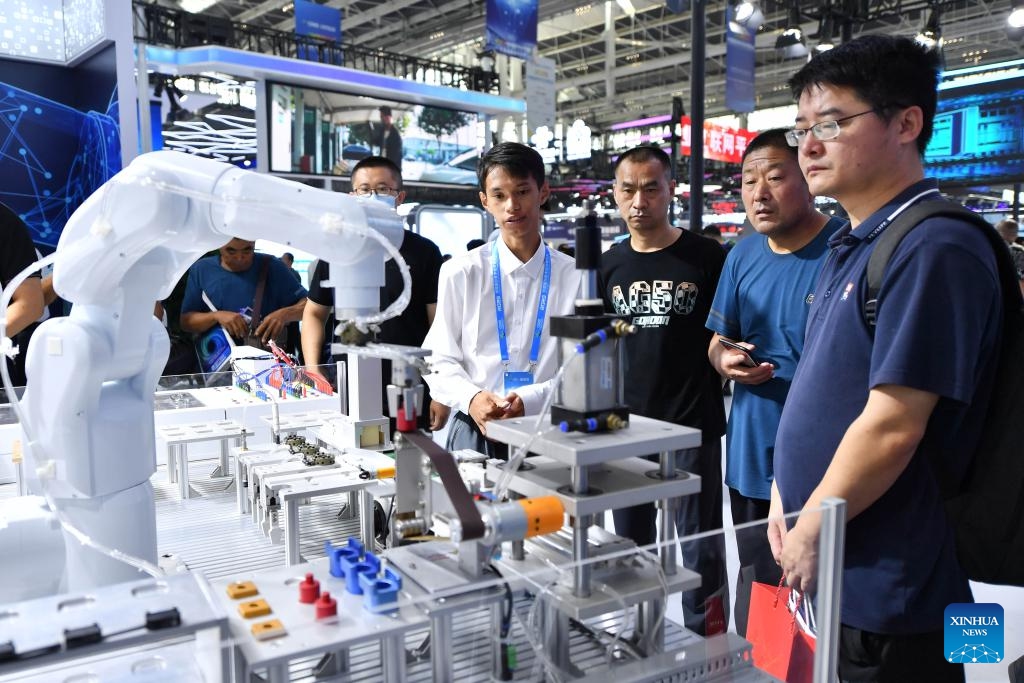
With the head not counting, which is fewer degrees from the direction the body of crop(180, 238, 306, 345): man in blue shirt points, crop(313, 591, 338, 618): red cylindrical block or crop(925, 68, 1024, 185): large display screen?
the red cylindrical block

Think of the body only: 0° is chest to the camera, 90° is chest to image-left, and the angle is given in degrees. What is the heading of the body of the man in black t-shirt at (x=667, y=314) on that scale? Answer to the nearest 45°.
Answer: approximately 0°

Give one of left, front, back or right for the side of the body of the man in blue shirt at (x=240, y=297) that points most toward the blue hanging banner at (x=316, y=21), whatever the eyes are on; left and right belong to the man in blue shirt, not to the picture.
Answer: back

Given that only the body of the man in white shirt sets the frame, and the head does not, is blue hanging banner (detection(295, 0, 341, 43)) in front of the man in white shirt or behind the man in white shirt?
behind

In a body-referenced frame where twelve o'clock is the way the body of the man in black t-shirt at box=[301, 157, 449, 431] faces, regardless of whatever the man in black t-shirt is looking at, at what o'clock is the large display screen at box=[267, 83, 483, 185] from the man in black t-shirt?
The large display screen is roughly at 6 o'clock from the man in black t-shirt.

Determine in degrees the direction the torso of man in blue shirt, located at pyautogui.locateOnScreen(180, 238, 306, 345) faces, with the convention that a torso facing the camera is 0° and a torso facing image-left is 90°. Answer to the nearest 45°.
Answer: approximately 0°

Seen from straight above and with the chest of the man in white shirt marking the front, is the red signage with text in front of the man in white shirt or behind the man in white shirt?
behind

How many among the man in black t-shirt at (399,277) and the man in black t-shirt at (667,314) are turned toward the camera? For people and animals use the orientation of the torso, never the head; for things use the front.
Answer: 2

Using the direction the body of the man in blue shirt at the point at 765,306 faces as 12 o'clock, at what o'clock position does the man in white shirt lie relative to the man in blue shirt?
The man in white shirt is roughly at 1 o'clock from the man in blue shirt.

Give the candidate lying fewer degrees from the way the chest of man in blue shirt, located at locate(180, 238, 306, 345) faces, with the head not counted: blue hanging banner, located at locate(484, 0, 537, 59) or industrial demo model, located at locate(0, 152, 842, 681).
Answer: the industrial demo model
